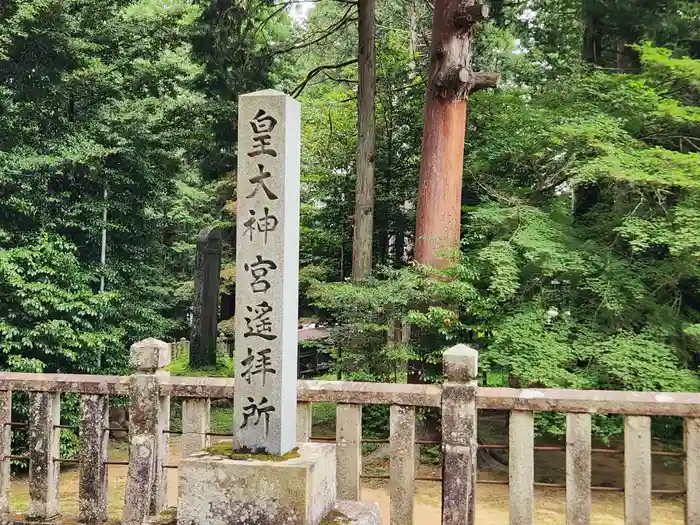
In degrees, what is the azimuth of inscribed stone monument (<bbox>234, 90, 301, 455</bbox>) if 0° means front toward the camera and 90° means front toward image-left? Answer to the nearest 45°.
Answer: approximately 0°

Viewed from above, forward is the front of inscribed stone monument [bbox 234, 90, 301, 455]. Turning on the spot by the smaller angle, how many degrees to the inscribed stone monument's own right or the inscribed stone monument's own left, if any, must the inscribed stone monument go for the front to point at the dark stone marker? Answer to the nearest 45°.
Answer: approximately 180°
